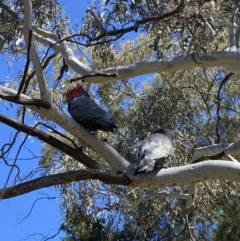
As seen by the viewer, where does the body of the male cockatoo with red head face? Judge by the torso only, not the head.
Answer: to the viewer's left
